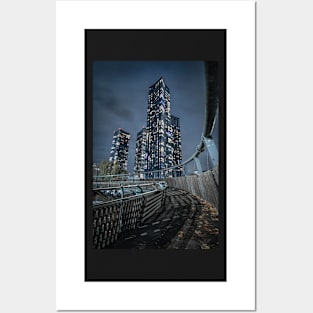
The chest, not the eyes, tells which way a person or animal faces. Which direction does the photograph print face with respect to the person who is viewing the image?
facing the viewer
